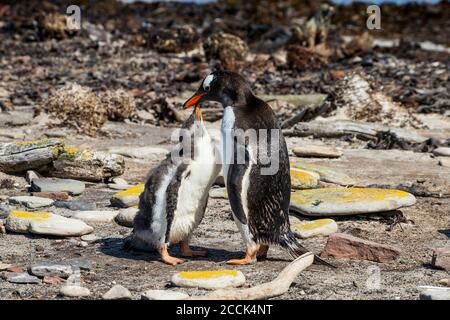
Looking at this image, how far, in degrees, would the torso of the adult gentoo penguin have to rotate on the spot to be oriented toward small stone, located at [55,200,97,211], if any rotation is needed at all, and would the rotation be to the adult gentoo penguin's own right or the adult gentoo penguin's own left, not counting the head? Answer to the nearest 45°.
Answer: approximately 45° to the adult gentoo penguin's own right

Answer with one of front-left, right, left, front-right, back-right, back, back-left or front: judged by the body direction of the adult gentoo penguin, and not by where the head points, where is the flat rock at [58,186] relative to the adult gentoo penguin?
front-right

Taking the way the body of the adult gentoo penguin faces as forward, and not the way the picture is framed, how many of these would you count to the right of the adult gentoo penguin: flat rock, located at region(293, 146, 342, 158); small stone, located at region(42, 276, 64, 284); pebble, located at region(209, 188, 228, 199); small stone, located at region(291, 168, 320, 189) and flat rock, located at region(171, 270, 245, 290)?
3

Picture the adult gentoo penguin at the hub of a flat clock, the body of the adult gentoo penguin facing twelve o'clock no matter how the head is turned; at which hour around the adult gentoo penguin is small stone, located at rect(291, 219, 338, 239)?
The small stone is roughly at 4 o'clock from the adult gentoo penguin.

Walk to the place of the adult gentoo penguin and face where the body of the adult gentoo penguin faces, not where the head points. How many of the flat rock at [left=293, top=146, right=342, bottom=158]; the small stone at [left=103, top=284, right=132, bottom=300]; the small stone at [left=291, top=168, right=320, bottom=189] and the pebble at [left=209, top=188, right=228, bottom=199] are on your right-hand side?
3

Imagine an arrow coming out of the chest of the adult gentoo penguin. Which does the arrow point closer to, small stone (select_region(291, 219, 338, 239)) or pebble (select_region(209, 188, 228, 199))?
the pebble

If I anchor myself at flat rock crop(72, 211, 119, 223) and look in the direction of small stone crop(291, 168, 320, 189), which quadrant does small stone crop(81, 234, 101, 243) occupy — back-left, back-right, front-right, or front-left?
back-right

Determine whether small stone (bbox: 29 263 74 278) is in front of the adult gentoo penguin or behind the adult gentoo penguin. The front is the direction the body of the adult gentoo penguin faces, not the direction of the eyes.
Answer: in front

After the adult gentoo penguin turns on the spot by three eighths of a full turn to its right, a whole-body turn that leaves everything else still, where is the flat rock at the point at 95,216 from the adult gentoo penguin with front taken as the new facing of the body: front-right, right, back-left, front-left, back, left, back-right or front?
left

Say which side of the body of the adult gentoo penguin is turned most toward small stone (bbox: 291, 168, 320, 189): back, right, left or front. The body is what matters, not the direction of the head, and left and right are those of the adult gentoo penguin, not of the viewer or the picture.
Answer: right

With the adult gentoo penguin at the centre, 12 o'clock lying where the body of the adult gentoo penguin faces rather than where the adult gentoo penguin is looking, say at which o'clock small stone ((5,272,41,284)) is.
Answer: The small stone is roughly at 11 o'clock from the adult gentoo penguin.

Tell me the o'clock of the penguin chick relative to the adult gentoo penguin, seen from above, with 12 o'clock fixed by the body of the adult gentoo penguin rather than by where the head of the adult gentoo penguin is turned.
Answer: The penguin chick is roughly at 12 o'clock from the adult gentoo penguin.

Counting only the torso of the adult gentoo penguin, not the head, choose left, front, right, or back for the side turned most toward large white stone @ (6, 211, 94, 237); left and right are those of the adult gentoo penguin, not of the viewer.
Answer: front

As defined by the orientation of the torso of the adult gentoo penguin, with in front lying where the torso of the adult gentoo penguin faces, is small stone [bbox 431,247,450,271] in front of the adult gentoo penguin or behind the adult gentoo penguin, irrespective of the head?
behind

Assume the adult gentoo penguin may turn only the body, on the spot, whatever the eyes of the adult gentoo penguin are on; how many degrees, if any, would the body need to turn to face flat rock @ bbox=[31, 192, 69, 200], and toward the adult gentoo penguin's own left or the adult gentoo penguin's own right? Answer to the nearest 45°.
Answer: approximately 45° to the adult gentoo penguin's own right

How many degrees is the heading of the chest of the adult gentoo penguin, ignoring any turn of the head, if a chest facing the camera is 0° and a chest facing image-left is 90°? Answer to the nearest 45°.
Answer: approximately 90°

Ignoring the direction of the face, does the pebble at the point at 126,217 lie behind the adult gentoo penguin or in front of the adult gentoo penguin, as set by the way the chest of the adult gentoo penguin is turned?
in front

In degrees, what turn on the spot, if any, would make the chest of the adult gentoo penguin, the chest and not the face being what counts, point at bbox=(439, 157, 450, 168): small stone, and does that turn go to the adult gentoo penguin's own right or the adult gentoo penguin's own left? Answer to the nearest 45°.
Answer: approximately 135° to the adult gentoo penguin's own right

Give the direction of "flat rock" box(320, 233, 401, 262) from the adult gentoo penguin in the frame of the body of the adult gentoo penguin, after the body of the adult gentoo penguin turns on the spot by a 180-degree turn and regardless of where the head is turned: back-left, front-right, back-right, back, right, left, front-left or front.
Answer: front

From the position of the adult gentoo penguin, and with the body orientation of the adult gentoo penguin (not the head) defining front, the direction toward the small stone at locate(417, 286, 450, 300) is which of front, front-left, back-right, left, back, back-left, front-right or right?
back-left
